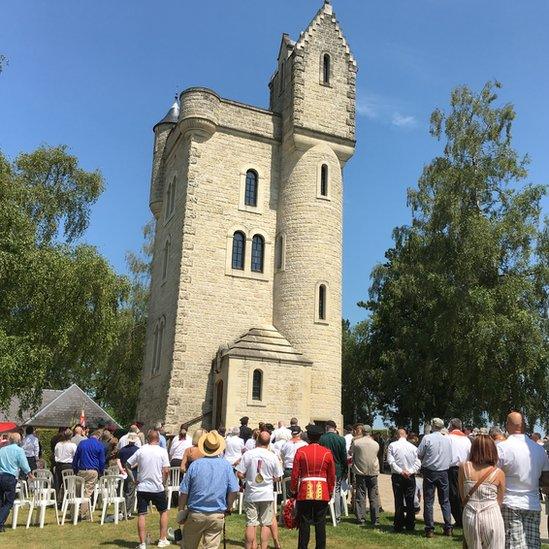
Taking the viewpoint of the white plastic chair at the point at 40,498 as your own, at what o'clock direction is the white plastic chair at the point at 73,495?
the white plastic chair at the point at 73,495 is roughly at 2 o'clock from the white plastic chair at the point at 40,498.

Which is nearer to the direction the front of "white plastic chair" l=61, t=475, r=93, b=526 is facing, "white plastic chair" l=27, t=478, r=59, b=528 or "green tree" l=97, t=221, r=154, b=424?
the green tree

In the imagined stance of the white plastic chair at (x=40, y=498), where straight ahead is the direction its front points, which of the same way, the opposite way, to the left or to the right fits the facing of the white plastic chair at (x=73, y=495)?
the same way

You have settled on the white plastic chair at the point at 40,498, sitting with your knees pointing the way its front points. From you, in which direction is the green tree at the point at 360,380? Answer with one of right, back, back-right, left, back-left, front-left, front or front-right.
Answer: front

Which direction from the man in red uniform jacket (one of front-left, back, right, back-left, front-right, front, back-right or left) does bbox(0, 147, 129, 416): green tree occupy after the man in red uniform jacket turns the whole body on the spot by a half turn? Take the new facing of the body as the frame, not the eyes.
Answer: back-right

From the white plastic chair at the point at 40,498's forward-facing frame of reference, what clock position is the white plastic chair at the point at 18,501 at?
the white plastic chair at the point at 18,501 is roughly at 9 o'clock from the white plastic chair at the point at 40,498.

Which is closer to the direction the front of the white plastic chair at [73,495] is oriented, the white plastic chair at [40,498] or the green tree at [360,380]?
the green tree

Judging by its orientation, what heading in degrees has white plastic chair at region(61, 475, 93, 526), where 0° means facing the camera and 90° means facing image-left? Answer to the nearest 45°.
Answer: approximately 225°

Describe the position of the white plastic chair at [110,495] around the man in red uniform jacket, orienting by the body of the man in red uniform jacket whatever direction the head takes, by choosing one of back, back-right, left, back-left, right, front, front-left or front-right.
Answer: front-left

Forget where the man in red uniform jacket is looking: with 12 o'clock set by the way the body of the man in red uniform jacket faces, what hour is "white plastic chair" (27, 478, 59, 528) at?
The white plastic chair is roughly at 10 o'clock from the man in red uniform jacket.

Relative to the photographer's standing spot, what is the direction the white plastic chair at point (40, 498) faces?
facing away from the viewer and to the right of the viewer

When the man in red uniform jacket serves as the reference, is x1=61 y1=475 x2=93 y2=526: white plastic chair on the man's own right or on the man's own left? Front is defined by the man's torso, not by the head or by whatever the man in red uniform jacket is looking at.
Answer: on the man's own left

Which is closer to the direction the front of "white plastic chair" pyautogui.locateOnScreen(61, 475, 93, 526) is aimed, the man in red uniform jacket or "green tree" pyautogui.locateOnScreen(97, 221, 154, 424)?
the green tree

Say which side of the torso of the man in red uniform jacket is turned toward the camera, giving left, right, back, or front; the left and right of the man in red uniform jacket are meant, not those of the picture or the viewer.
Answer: back

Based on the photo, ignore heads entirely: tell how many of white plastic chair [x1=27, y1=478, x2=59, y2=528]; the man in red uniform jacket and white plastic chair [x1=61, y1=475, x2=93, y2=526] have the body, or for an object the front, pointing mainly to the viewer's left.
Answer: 0

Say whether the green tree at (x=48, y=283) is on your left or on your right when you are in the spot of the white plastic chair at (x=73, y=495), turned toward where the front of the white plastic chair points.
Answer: on your left

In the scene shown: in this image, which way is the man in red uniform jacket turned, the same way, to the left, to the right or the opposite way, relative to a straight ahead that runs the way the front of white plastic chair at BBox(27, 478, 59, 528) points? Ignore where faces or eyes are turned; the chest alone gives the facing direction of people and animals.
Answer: the same way

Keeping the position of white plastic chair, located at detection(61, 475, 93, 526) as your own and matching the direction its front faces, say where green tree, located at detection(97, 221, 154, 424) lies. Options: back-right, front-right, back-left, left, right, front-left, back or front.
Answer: front-left
